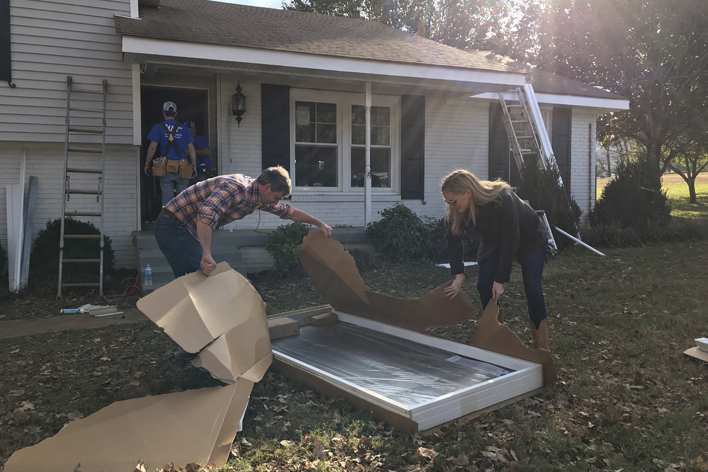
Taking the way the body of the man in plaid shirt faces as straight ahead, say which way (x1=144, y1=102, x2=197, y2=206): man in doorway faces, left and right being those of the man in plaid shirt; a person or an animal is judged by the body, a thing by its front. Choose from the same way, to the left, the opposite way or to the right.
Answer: to the left

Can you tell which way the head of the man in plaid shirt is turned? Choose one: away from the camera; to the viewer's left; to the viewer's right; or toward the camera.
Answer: to the viewer's right

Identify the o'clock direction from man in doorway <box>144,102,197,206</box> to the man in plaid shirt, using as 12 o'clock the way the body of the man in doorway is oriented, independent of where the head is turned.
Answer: The man in plaid shirt is roughly at 6 o'clock from the man in doorway.

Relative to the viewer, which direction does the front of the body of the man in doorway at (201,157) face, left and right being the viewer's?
facing to the left of the viewer

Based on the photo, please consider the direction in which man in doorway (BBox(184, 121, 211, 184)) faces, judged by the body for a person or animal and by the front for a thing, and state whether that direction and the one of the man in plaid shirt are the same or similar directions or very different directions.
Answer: very different directions

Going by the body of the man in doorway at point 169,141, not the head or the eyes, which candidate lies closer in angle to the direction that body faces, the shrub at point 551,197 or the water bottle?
the shrub

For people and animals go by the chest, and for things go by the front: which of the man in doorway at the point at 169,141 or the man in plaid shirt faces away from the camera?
the man in doorway

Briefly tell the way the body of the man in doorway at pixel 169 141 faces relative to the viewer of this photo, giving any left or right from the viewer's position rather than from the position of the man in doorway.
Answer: facing away from the viewer

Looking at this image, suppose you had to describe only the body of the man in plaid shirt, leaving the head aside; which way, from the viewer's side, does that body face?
to the viewer's right

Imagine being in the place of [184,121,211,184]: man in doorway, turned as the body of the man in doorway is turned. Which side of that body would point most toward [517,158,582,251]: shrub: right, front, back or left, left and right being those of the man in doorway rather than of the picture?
back
